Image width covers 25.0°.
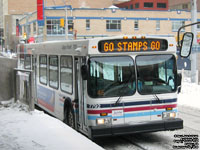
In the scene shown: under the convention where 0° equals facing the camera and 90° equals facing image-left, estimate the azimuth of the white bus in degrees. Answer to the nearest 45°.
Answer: approximately 315°

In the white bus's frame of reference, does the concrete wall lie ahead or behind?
behind
